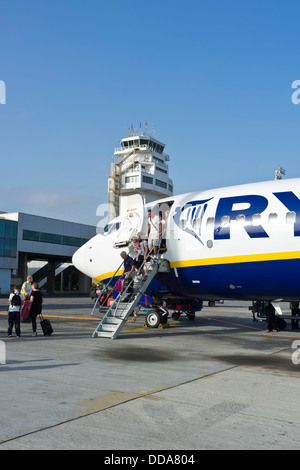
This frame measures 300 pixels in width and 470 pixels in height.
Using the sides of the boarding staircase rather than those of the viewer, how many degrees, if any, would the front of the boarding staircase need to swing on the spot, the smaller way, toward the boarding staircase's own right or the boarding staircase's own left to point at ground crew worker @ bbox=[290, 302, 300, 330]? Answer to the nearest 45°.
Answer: approximately 180°

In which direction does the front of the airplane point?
to the viewer's left

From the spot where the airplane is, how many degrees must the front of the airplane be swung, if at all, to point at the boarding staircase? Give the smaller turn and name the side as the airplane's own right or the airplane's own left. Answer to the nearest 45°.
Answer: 0° — it already faces it

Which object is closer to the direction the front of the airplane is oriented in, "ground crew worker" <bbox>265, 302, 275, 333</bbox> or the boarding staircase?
the boarding staircase

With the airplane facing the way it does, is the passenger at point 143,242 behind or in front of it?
in front
